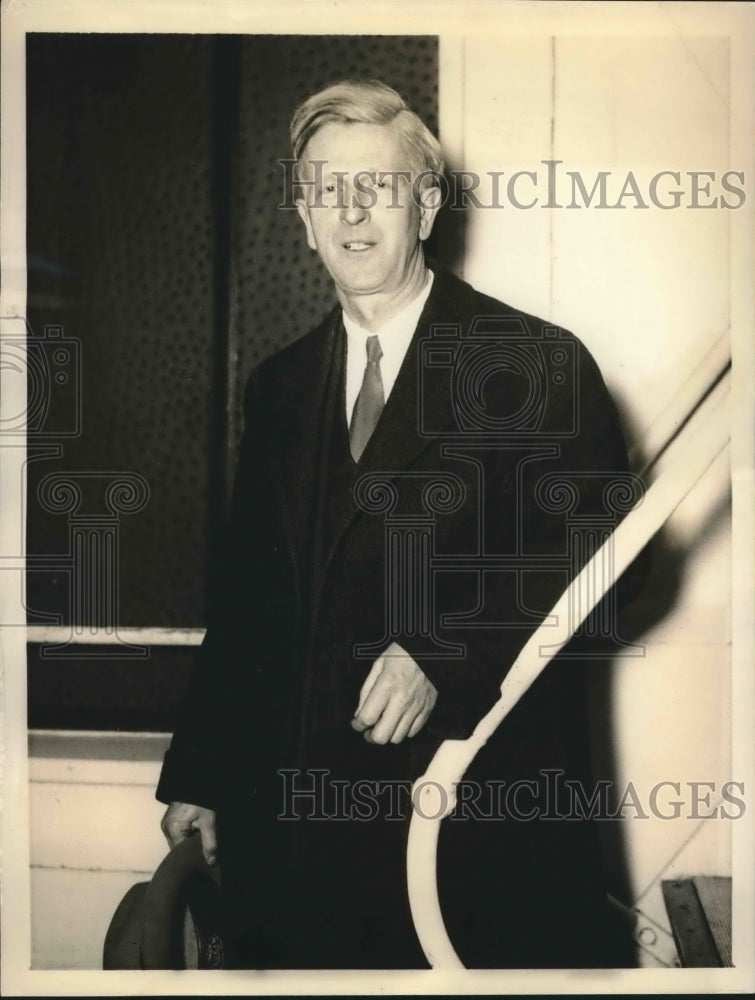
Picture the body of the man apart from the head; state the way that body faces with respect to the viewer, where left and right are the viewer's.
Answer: facing the viewer and to the left of the viewer
